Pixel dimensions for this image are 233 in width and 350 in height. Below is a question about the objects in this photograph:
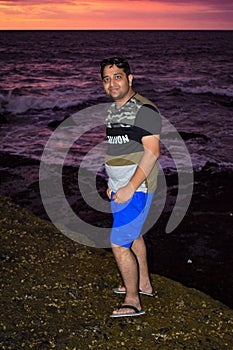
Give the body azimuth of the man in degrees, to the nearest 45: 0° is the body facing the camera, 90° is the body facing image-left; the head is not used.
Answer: approximately 45°
